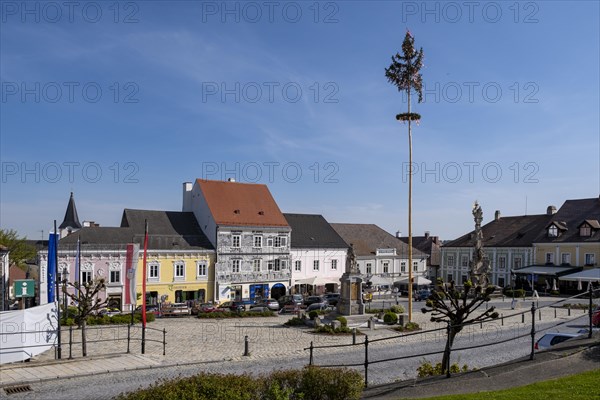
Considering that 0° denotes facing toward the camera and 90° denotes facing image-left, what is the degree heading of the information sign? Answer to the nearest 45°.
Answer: approximately 0°

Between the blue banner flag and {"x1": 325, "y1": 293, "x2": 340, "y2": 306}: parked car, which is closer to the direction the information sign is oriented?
the blue banner flag

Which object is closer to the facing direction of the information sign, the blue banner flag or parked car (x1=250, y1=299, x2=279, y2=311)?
the blue banner flag

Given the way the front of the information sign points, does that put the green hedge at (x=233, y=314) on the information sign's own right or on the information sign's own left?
on the information sign's own left

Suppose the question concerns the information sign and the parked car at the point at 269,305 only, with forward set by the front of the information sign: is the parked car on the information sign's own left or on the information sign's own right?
on the information sign's own left

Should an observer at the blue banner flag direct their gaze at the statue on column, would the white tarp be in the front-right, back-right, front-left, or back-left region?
back-right
